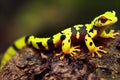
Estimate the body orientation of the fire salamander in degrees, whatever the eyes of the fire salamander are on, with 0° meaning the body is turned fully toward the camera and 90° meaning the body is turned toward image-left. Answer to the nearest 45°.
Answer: approximately 270°
